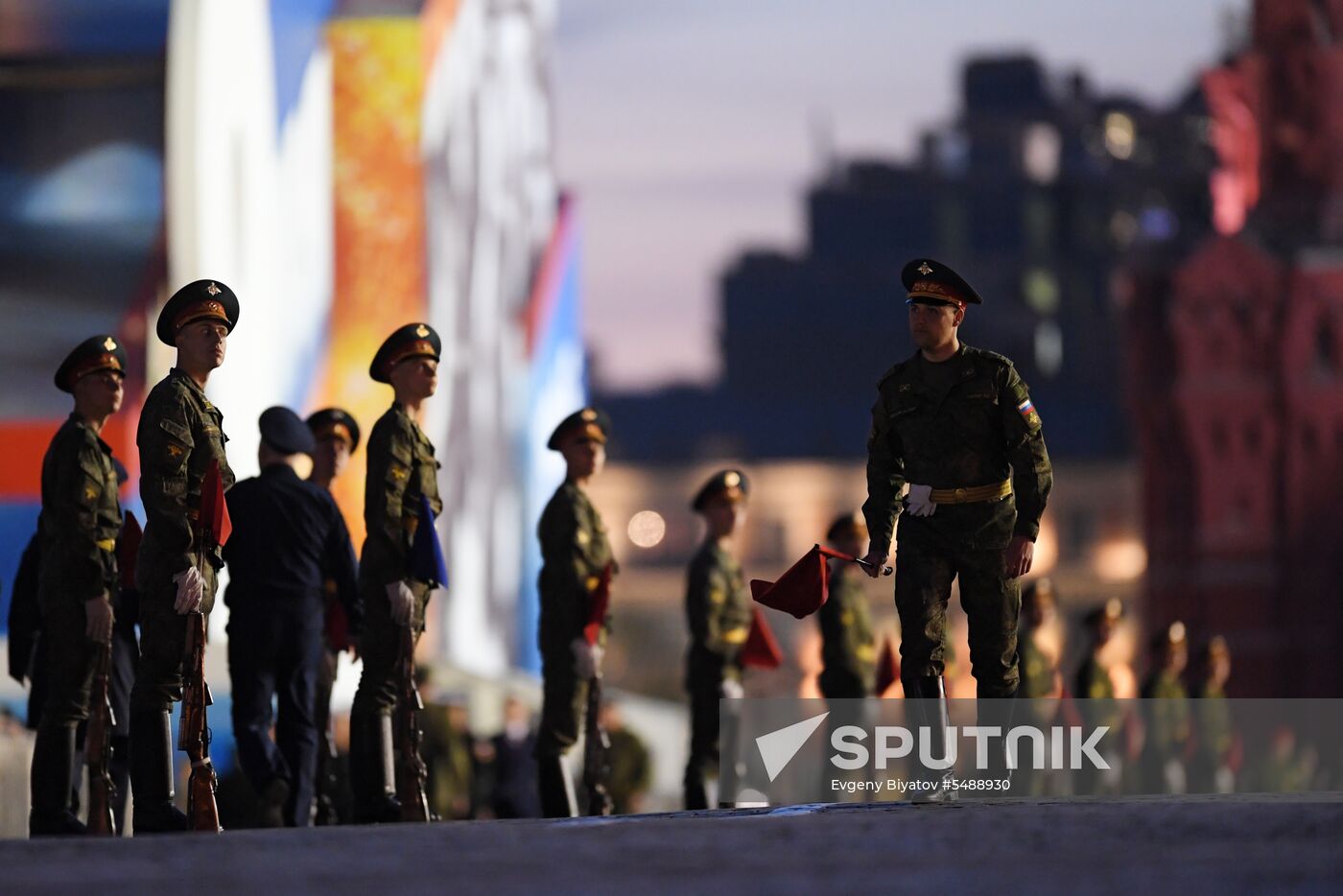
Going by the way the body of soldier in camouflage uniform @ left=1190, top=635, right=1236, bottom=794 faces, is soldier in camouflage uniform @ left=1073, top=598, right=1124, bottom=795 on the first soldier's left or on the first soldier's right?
on the first soldier's right

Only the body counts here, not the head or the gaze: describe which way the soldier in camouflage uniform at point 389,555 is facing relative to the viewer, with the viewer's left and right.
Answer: facing to the right of the viewer

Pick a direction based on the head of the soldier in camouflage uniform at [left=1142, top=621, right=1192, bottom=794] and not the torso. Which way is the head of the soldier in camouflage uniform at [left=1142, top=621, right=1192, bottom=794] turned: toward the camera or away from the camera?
toward the camera

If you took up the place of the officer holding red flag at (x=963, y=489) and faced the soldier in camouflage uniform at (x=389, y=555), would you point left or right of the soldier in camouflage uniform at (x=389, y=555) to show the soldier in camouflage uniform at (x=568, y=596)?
right

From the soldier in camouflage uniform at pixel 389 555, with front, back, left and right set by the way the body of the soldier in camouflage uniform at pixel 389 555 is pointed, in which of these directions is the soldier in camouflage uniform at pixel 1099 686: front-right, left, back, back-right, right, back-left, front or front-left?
front-left

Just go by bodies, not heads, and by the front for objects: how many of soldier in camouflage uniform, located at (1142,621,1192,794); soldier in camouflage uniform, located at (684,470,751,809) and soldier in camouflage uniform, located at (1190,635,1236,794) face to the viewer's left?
0

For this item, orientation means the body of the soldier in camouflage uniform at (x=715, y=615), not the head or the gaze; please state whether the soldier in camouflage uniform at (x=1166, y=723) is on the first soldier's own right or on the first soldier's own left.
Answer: on the first soldier's own left

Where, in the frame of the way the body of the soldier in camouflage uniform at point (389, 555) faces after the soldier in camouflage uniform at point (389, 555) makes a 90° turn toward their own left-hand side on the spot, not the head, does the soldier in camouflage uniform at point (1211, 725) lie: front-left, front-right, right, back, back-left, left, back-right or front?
front-right

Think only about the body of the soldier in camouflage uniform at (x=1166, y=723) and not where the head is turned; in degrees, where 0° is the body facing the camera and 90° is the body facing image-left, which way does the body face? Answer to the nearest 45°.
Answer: approximately 315°

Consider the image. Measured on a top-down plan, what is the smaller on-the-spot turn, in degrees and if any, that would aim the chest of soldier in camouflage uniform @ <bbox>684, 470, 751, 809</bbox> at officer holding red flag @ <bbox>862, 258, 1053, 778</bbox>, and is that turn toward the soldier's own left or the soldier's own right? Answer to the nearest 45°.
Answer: approximately 45° to the soldier's own right

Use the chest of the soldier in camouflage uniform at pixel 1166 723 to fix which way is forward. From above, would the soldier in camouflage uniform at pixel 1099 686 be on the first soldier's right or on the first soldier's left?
on the first soldier's right

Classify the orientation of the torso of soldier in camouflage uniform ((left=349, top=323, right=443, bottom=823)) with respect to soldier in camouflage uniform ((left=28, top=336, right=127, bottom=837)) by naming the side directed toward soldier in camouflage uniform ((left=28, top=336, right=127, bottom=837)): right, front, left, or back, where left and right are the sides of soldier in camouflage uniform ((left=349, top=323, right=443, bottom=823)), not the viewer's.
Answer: back

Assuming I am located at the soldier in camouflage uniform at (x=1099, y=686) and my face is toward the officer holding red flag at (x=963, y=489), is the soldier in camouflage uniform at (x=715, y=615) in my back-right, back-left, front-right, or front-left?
front-right

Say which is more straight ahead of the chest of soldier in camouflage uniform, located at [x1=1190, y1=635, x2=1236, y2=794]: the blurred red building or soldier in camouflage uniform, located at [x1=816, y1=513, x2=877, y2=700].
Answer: the soldier in camouflage uniform

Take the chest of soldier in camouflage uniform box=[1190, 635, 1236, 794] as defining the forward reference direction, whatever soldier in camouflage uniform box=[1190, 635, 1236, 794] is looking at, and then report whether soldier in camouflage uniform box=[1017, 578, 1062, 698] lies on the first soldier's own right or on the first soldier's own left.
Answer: on the first soldier's own right

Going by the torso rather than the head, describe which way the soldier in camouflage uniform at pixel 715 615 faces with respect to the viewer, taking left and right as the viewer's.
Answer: facing the viewer and to the right of the viewer

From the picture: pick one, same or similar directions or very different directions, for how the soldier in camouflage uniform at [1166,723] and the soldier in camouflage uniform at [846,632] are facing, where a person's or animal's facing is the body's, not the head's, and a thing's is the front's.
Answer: same or similar directions
